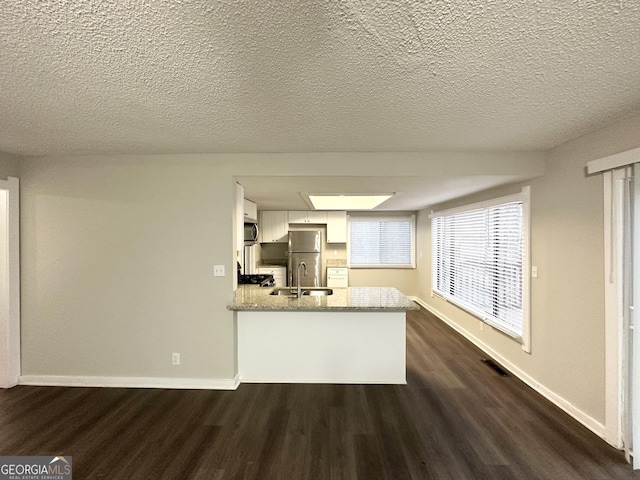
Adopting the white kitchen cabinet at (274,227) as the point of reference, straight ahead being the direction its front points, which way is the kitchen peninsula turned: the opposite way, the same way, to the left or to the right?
the opposite way

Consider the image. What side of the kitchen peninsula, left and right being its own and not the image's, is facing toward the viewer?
back

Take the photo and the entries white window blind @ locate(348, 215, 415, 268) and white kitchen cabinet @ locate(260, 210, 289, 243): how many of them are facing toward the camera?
2

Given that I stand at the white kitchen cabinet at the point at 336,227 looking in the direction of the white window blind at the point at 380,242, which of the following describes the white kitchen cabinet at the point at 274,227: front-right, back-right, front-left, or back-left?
back-left

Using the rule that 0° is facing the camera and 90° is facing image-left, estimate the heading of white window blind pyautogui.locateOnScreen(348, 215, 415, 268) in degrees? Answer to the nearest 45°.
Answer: approximately 0°

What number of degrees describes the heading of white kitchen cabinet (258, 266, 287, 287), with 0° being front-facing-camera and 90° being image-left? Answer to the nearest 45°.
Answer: approximately 0°

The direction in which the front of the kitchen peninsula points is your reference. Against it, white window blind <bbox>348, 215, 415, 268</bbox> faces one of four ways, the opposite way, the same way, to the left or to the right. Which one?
the opposite way

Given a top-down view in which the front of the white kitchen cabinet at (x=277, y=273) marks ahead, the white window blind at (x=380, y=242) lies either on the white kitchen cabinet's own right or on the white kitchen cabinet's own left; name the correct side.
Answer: on the white kitchen cabinet's own left

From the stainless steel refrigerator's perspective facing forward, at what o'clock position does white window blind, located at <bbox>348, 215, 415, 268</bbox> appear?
The white window blind is roughly at 8 o'clock from the stainless steel refrigerator.
